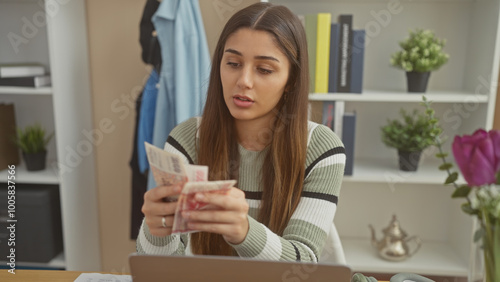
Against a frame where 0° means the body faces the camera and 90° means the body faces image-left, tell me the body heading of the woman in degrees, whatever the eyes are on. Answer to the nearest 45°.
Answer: approximately 45°

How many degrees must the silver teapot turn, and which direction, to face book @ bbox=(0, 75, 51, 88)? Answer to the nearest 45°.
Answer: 0° — it already faces it

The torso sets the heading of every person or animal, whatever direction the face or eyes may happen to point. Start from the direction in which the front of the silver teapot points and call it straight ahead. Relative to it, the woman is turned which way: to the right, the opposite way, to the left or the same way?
to the left

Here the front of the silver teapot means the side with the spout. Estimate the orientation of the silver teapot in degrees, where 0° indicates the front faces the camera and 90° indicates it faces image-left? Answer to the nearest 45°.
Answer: approximately 90°

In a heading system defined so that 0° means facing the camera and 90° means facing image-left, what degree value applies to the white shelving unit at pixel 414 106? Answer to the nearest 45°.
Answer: approximately 0°
